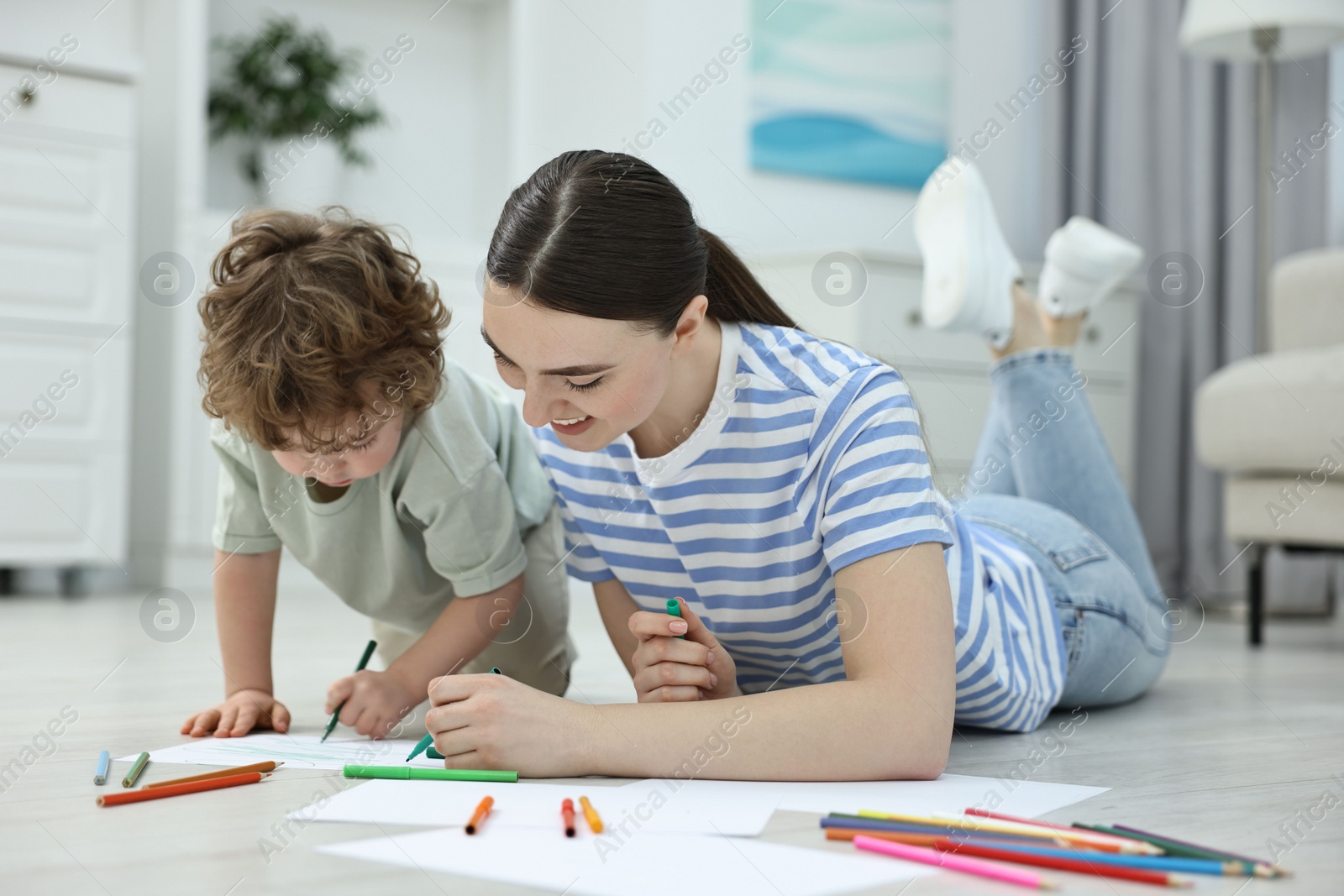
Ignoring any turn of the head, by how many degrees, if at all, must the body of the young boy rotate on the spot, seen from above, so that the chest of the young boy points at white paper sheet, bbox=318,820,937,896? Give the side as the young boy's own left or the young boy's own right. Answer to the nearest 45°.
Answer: approximately 45° to the young boy's own left

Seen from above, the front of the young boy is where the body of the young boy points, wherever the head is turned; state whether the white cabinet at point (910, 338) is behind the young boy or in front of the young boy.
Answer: behind

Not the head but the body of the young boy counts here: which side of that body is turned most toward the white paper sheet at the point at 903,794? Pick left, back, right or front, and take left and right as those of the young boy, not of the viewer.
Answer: left

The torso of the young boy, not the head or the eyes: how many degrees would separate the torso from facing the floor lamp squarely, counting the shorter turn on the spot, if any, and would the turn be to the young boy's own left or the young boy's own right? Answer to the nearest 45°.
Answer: approximately 180°

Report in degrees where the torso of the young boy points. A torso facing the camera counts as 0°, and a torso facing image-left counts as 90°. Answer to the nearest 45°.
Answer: approximately 45°

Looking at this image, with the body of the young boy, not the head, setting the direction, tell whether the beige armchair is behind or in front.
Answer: behind
